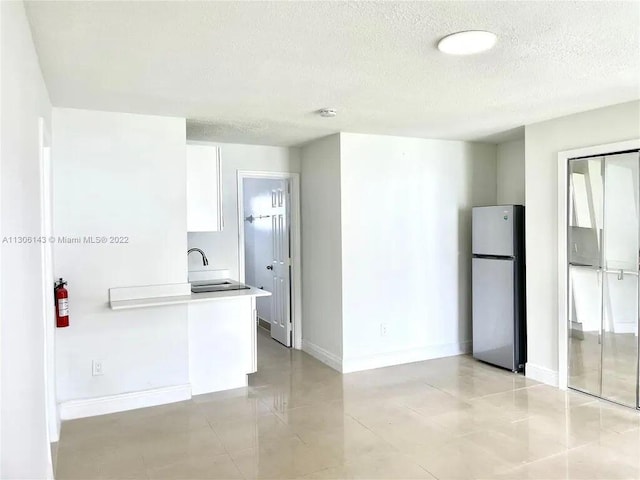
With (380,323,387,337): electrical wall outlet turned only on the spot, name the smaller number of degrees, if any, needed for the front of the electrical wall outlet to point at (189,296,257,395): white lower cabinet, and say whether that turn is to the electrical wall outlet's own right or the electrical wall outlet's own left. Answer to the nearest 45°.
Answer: approximately 90° to the electrical wall outlet's own right

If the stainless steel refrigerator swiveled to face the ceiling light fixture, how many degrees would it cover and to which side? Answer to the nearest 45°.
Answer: approximately 45° to its left

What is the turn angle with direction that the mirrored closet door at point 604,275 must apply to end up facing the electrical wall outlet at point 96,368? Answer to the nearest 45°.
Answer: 0° — it already faces it

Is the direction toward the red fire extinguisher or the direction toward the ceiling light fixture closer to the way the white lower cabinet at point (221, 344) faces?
the ceiling light fixture

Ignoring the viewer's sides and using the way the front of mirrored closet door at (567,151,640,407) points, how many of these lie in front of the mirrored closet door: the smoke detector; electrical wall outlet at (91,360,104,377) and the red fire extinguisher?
3

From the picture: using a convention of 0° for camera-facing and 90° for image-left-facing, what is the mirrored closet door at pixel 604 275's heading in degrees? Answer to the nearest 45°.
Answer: approximately 45°

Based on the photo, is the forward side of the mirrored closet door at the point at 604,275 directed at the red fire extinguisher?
yes

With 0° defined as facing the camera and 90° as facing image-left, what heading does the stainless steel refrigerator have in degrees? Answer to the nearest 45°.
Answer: approximately 45°

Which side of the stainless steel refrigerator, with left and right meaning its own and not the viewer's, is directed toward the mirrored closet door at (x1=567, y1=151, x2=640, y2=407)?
left

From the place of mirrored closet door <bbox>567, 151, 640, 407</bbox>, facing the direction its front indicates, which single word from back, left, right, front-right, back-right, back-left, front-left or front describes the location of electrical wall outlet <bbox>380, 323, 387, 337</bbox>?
front-right

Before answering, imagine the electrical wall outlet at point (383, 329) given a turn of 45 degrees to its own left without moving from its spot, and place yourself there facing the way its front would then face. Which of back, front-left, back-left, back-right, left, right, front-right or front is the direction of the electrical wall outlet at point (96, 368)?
back-right

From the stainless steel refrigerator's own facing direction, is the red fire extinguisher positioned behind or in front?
in front
